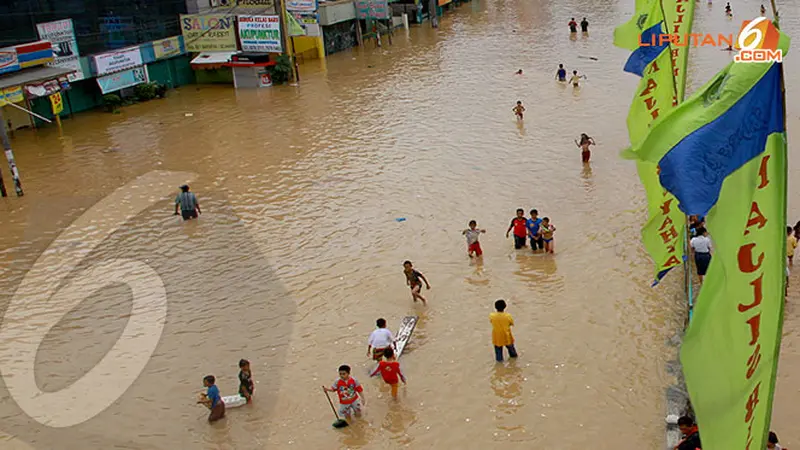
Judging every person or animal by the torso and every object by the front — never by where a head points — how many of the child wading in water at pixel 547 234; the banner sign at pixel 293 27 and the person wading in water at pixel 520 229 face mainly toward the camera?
3

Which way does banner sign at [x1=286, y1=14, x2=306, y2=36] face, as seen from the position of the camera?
facing the viewer

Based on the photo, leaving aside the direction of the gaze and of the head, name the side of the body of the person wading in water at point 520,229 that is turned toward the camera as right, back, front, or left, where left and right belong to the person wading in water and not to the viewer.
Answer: front

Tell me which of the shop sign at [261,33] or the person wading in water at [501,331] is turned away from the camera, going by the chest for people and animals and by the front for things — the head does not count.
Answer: the person wading in water

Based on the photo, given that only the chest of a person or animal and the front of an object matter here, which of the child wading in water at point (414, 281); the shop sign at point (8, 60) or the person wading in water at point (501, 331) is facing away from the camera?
the person wading in water at point (501, 331)

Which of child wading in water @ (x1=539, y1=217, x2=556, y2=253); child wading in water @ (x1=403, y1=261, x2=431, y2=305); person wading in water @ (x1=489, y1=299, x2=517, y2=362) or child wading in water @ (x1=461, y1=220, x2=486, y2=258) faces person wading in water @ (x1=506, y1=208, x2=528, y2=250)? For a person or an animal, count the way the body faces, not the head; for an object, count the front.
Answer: person wading in water @ (x1=489, y1=299, x2=517, y2=362)

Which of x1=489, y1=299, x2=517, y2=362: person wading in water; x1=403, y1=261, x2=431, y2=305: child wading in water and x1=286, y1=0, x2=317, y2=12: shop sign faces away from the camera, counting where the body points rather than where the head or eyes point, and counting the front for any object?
x1=489, y1=299, x2=517, y2=362: person wading in water

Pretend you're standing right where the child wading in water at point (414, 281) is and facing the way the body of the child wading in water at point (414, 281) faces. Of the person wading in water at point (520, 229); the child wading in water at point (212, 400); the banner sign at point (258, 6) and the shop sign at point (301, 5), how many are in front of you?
1

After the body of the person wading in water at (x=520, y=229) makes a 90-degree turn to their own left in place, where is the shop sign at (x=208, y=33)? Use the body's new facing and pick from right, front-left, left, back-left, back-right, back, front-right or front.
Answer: back-left

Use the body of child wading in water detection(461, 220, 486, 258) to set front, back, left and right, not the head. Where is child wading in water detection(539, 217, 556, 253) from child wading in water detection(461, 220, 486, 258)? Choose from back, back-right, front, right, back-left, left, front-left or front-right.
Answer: left

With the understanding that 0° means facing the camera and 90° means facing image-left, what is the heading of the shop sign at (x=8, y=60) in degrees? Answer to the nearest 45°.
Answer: approximately 315°

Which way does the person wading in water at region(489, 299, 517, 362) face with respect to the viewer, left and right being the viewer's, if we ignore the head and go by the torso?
facing away from the viewer

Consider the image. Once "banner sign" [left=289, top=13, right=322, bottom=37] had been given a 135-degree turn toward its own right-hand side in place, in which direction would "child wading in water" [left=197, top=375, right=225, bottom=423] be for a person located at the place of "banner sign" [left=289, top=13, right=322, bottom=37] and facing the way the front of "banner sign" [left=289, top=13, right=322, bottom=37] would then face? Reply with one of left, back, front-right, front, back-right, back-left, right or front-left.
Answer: back-left

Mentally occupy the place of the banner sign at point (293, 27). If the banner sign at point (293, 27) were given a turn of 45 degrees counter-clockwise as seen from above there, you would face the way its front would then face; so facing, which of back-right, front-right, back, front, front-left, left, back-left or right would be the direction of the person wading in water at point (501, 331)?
front-right

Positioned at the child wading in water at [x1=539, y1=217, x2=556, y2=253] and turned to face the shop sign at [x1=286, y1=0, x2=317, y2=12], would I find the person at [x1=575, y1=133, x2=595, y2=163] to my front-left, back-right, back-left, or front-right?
front-right

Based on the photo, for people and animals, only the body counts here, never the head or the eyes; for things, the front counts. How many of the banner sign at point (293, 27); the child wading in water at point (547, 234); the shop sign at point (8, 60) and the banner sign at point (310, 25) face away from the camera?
0
